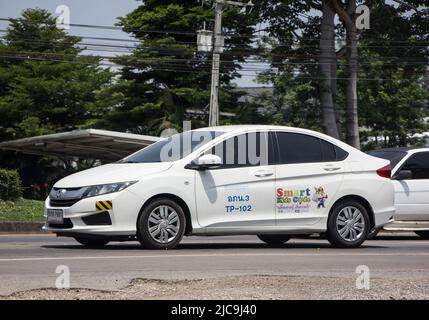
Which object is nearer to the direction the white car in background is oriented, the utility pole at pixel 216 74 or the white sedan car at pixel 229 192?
the white sedan car

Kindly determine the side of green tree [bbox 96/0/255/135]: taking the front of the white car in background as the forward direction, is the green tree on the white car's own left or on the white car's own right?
on the white car's own right

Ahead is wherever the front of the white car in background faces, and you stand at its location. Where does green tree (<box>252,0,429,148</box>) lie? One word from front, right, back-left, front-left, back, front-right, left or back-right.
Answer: back-right

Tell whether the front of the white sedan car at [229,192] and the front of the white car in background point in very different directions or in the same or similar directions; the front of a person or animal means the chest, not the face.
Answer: same or similar directions

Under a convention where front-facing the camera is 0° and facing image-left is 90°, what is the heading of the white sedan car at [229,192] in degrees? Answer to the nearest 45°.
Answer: approximately 45°

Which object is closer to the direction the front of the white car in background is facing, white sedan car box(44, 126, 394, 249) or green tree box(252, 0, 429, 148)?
the white sedan car

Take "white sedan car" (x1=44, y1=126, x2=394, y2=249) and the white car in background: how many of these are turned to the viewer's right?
0

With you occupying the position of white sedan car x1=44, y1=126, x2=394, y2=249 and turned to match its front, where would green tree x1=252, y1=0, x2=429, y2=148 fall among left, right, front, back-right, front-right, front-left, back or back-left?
back-right

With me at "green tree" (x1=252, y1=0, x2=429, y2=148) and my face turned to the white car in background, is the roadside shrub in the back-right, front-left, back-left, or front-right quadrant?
front-right

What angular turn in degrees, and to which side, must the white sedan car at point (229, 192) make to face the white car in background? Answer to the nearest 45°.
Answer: approximately 180°

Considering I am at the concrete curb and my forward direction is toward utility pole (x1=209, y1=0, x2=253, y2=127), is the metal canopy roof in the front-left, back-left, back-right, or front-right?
front-left

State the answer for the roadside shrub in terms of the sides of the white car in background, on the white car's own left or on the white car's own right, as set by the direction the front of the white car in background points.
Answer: on the white car's own right
